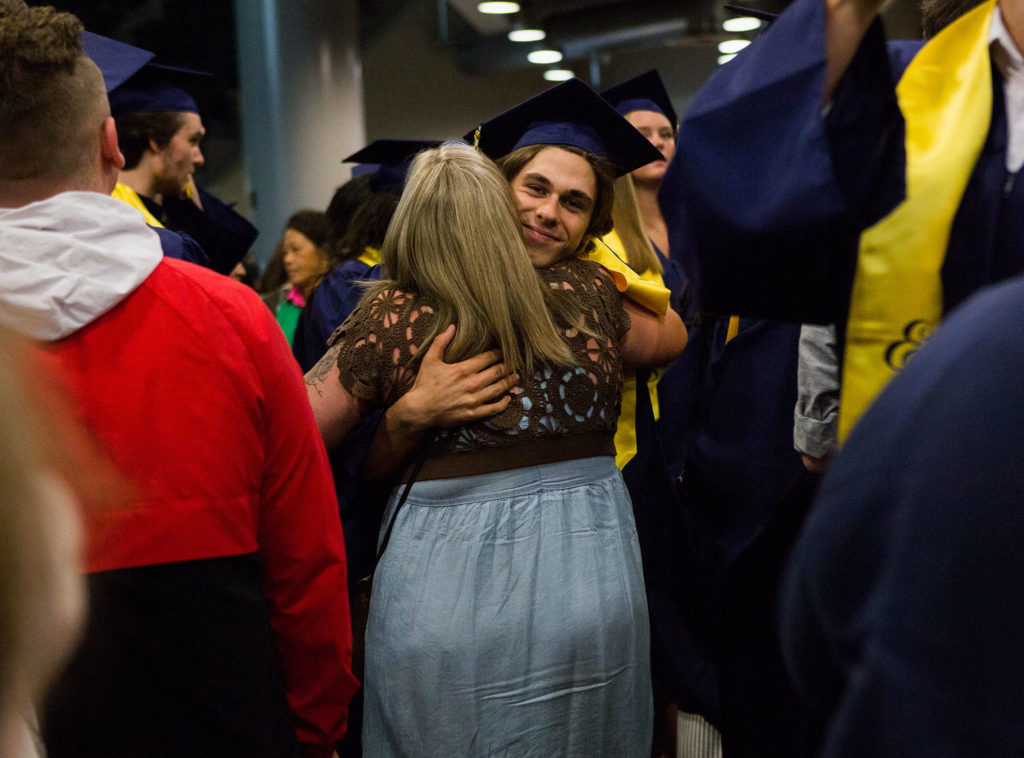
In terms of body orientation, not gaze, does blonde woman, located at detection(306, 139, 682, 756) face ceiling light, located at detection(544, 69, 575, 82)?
yes

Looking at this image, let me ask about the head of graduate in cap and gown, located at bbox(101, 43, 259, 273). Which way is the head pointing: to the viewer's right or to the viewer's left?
to the viewer's right

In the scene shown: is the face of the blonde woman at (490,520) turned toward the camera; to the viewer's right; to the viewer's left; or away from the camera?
away from the camera

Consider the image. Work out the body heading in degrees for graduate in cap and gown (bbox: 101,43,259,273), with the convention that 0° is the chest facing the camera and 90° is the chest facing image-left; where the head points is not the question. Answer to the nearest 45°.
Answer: approximately 270°

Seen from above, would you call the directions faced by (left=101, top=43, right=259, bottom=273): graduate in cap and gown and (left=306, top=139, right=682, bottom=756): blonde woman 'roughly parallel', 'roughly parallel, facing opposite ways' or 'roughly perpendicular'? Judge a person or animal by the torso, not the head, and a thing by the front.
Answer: roughly perpendicular

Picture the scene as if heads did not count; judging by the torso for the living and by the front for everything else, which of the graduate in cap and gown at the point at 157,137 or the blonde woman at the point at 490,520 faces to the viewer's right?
the graduate in cap and gown

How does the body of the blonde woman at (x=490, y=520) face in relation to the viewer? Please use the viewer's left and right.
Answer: facing away from the viewer

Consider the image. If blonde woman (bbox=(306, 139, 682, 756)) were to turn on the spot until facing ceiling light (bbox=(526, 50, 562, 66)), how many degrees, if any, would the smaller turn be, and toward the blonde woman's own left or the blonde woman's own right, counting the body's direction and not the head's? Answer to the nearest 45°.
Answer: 0° — they already face it

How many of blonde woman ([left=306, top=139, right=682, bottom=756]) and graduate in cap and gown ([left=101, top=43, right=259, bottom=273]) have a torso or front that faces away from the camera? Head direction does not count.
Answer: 1
